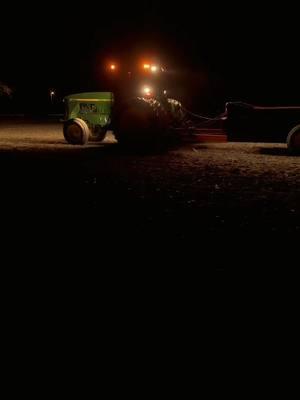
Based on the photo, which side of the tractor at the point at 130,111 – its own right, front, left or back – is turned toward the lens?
left
